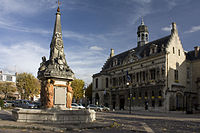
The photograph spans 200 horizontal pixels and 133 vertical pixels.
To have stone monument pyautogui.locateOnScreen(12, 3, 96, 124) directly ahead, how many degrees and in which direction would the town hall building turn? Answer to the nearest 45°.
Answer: approximately 45° to its left

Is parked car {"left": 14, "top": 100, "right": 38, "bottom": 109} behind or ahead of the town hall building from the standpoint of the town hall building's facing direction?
ahead

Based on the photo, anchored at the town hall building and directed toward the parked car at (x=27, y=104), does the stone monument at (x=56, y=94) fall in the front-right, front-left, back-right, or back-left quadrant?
front-left

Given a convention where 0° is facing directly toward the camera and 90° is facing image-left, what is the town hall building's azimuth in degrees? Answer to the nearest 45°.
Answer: approximately 45°
